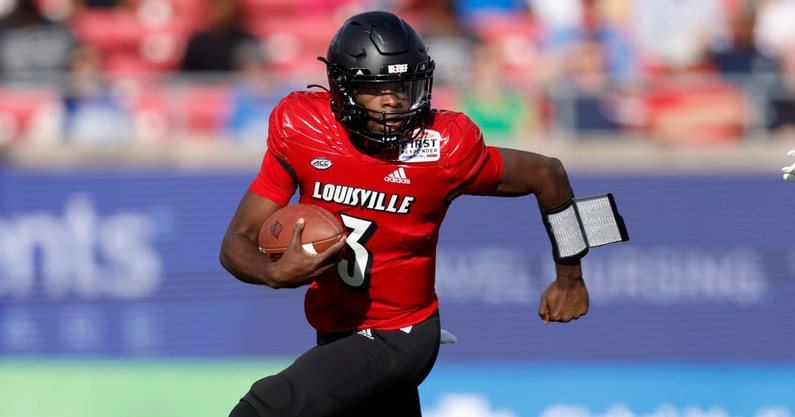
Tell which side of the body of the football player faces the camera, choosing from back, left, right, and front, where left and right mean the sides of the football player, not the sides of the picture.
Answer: front

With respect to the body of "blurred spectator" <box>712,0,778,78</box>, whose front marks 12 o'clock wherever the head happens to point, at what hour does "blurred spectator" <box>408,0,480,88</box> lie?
"blurred spectator" <box>408,0,480,88</box> is roughly at 2 o'clock from "blurred spectator" <box>712,0,778,78</box>.

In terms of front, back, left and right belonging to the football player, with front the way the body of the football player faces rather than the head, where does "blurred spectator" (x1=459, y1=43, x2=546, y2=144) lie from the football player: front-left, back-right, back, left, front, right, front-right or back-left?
back

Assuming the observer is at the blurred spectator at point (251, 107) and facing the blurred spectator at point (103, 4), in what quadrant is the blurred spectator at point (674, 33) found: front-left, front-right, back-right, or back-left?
back-right

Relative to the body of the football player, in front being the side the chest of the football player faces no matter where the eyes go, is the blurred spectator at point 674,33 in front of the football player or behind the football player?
behind

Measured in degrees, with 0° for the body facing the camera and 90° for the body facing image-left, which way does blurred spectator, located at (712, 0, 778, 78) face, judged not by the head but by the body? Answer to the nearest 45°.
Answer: approximately 0°

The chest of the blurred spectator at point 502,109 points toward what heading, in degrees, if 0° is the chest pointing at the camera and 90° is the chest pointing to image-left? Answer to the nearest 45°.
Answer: approximately 0°

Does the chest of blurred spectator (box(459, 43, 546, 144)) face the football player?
yes

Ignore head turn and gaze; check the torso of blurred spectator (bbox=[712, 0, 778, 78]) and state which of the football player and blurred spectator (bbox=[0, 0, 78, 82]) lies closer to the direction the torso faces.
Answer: the football player

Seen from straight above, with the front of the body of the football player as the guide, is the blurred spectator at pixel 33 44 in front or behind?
behind

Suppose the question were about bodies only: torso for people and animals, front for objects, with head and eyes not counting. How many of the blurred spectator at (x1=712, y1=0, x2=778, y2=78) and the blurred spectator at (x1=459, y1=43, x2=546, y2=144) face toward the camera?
2

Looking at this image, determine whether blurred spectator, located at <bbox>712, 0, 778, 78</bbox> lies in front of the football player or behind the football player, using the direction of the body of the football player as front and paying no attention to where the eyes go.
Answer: behind

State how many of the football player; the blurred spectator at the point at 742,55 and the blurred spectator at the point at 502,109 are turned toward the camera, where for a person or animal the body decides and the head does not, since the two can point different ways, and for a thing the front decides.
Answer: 3

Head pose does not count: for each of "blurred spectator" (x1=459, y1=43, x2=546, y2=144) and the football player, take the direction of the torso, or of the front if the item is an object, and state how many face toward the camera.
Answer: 2

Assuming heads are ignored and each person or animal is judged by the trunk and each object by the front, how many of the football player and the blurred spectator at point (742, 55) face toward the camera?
2

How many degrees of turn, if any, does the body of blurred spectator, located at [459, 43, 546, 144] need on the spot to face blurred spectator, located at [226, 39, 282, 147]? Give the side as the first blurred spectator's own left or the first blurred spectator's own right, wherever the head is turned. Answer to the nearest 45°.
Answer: approximately 90° to the first blurred spectator's own right
